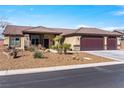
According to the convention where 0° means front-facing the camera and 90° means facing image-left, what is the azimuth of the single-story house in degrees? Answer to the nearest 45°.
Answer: approximately 0°
